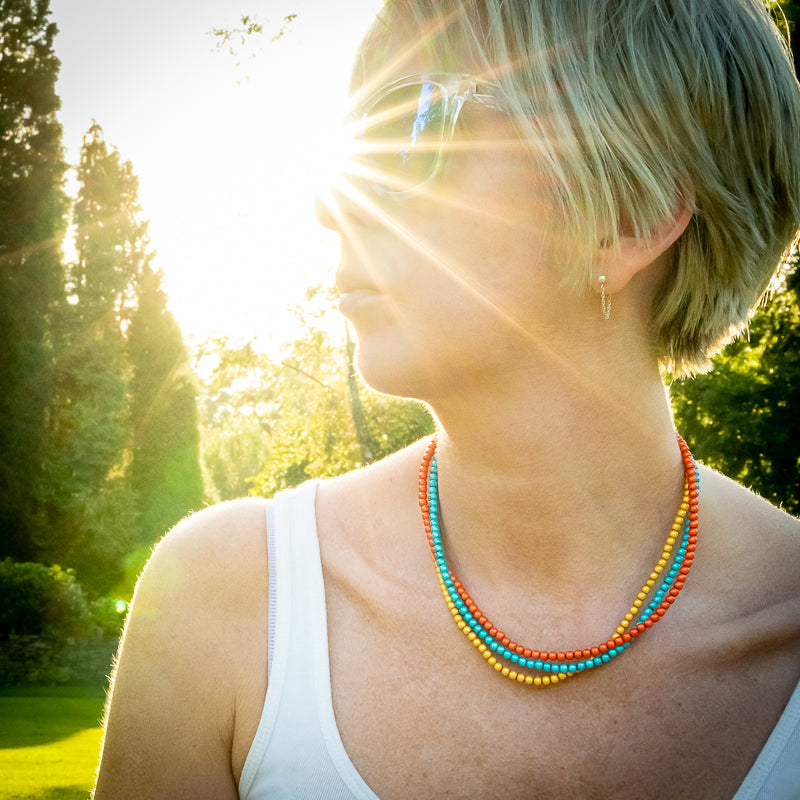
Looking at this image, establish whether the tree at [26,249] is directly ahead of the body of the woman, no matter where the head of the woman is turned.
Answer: no

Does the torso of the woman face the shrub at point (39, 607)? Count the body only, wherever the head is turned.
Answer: no

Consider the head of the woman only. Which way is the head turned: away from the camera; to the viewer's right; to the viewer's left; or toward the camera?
to the viewer's left

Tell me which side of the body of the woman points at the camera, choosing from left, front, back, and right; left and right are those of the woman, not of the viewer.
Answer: front
